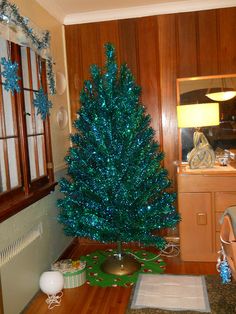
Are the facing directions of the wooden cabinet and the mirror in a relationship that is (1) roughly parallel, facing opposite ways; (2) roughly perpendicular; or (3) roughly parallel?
roughly parallel

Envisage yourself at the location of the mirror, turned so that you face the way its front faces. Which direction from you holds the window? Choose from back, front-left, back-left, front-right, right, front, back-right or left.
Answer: front-right

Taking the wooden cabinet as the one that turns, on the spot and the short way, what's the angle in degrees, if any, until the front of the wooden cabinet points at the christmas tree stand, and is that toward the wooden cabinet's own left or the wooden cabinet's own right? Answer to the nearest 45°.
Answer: approximately 45° to the wooden cabinet's own right

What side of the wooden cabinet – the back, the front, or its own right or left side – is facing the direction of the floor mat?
front

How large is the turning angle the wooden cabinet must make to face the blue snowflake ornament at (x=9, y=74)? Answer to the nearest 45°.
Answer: approximately 45° to its right

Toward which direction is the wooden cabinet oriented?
toward the camera

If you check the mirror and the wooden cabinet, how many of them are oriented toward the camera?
2

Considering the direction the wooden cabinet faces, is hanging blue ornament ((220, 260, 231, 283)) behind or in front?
in front

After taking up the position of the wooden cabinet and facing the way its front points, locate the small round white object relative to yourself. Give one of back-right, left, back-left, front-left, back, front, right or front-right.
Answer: front-right

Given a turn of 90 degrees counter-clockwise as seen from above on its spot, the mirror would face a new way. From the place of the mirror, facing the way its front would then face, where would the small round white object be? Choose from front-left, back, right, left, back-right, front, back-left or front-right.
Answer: back-right
